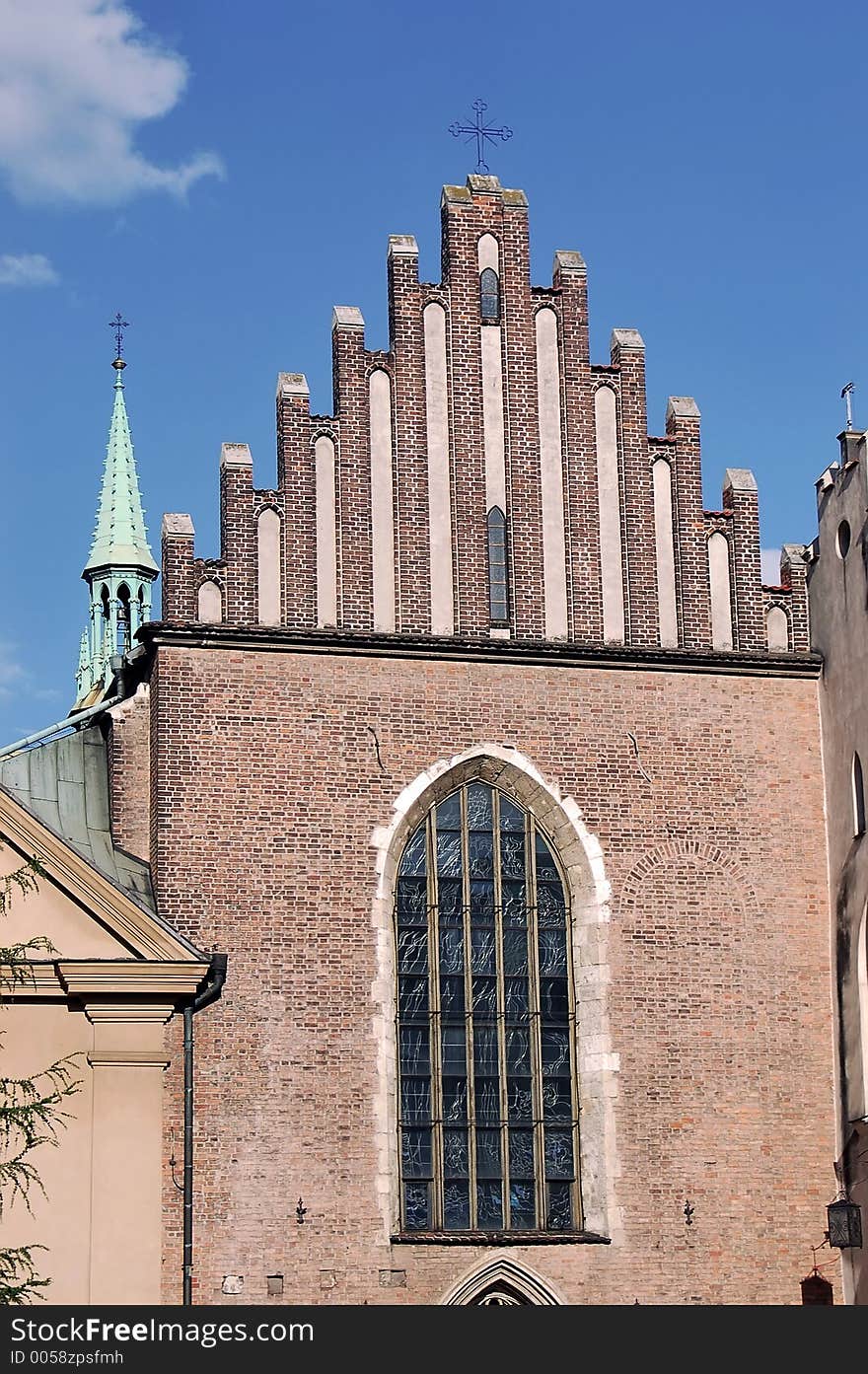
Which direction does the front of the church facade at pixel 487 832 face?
toward the camera
